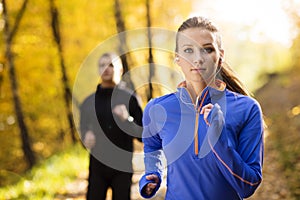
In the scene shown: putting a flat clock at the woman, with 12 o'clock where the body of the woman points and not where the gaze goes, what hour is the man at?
The man is roughly at 5 o'clock from the woman.

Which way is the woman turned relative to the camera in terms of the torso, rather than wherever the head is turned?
toward the camera

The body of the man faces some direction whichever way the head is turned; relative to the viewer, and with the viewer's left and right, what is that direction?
facing the viewer

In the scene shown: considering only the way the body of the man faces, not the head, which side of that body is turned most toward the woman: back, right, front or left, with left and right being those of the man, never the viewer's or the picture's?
front

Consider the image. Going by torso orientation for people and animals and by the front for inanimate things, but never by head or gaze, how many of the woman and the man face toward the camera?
2

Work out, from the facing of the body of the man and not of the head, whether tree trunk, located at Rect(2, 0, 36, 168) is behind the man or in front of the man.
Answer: behind

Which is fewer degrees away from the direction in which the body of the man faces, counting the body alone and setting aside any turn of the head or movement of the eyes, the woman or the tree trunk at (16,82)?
the woman

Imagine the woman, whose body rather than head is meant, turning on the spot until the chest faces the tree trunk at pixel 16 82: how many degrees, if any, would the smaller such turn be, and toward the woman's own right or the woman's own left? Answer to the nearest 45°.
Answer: approximately 135° to the woman's own right
